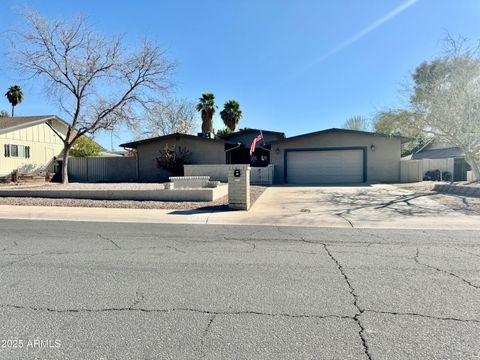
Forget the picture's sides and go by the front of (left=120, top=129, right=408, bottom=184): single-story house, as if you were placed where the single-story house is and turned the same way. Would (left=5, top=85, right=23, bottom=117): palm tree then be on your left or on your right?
on your right

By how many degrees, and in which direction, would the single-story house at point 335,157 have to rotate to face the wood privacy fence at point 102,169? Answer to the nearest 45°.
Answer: approximately 90° to its right

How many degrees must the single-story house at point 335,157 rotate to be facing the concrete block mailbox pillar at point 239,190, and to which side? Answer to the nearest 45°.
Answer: approximately 45° to its right

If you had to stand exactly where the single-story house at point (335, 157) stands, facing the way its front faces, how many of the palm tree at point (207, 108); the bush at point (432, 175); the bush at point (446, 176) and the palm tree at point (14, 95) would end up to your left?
2

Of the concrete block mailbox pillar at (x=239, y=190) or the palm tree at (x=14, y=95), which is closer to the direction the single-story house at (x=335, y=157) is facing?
the concrete block mailbox pillar

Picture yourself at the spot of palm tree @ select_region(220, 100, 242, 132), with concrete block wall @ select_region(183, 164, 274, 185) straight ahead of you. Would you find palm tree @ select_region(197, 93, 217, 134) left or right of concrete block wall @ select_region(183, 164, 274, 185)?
right

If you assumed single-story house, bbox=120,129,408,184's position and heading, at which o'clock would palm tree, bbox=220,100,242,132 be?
The palm tree is roughly at 5 o'clock from the single-story house.

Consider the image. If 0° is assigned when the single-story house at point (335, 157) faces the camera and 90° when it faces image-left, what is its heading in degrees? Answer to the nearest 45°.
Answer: approximately 0°

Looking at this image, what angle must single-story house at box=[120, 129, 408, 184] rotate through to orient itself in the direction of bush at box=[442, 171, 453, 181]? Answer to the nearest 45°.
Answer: approximately 90° to its left

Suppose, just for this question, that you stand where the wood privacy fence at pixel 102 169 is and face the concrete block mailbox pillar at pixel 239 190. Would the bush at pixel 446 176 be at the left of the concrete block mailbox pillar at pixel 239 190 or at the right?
left

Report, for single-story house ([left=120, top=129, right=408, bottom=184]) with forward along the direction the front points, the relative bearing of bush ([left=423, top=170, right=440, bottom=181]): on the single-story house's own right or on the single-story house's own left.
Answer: on the single-story house's own left
